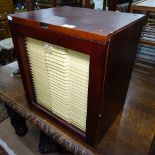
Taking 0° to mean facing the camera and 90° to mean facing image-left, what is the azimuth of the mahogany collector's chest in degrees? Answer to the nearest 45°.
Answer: approximately 45°
